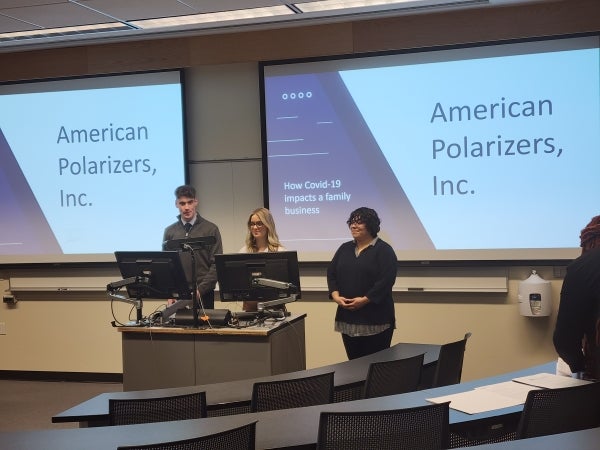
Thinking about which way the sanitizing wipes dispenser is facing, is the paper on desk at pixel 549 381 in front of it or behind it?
in front

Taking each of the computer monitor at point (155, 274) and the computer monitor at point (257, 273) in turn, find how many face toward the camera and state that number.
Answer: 0

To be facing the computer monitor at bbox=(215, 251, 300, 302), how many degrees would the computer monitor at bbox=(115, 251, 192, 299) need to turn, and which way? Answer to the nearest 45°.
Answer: approximately 90° to its right

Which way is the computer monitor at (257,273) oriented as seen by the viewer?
away from the camera

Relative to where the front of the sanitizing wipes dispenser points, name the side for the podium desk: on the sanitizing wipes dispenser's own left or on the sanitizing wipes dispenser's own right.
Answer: on the sanitizing wipes dispenser's own right

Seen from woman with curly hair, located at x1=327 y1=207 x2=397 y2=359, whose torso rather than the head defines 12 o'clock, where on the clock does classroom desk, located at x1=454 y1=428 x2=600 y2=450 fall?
The classroom desk is roughly at 10 o'clock from the woman with curly hair.

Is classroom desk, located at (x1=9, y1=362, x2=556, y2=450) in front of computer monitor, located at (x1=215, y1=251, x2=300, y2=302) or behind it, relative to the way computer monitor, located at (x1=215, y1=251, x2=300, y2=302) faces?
behind

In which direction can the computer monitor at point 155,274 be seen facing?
away from the camera

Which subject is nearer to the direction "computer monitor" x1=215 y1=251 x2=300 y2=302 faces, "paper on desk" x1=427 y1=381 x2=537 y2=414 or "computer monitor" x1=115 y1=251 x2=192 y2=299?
the computer monitor

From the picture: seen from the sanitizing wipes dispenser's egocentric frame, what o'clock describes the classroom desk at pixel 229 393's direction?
The classroom desk is roughly at 1 o'clock from the sanitizing wipes dispenser.

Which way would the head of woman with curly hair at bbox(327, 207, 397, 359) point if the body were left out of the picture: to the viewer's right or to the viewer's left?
to the viewer's left

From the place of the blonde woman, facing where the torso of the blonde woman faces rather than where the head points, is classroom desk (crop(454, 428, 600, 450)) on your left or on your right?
on your left

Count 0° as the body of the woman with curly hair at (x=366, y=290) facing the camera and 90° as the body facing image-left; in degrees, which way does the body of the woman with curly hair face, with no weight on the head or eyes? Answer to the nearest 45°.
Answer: approximately 45°
